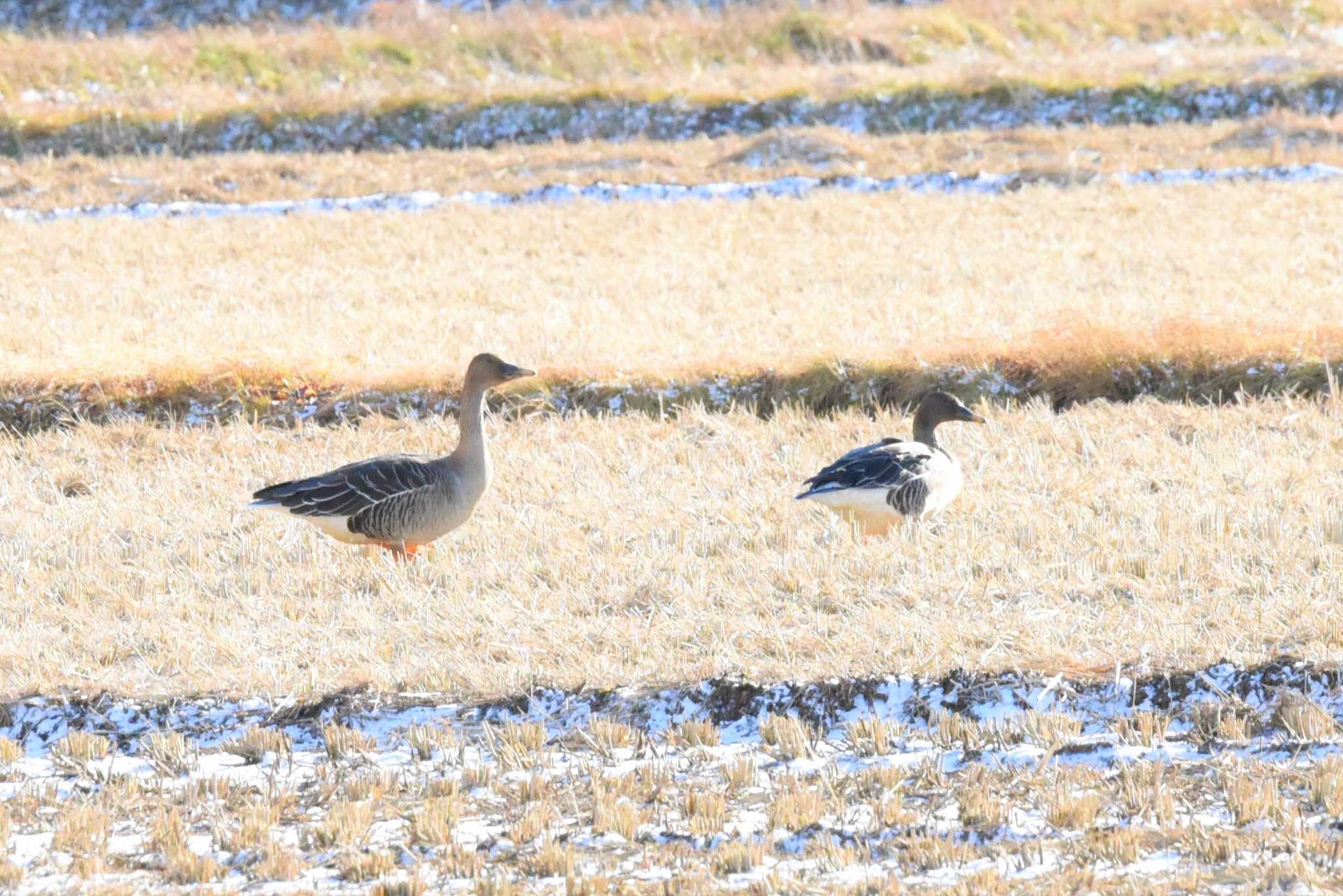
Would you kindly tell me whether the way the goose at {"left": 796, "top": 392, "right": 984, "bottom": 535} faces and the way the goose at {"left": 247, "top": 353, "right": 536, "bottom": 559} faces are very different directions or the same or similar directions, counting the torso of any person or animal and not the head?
same or similar directions

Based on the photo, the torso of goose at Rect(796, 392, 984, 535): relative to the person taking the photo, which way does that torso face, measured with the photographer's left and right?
facing to the right of the viewer

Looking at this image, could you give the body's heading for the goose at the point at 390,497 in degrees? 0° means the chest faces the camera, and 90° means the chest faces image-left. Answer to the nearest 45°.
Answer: approximately 270°

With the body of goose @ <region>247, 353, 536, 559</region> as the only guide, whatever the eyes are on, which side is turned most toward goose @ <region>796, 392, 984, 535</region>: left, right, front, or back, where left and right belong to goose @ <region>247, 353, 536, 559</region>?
front

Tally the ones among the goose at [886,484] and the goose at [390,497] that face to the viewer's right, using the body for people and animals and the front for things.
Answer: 2

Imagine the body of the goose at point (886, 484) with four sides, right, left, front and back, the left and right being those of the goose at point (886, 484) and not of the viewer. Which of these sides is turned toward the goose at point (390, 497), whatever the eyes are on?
back
